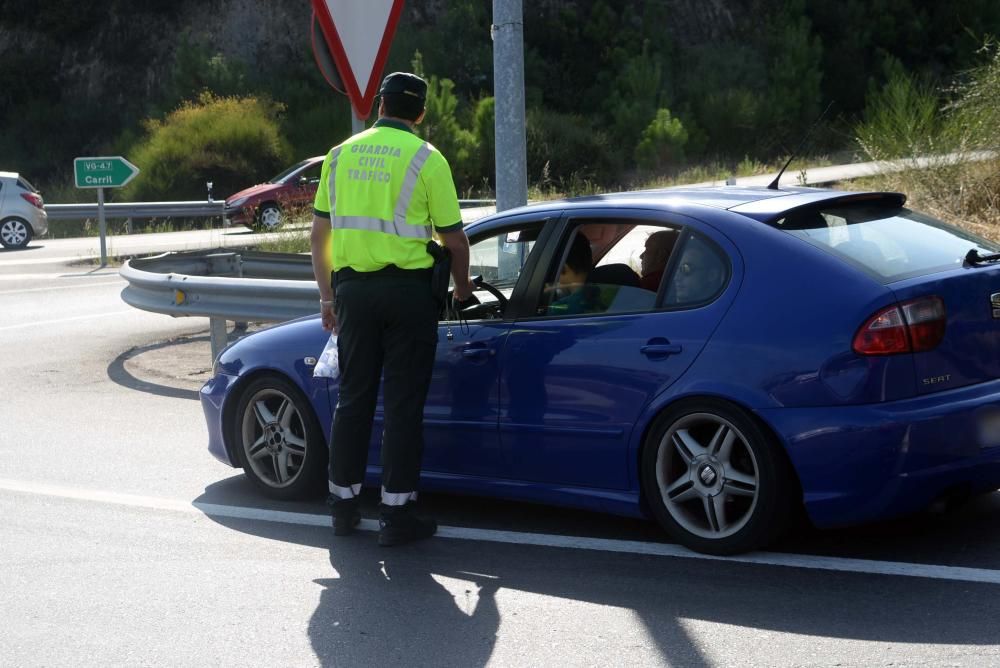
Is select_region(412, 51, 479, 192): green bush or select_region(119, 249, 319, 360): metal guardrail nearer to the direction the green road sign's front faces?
the metal guardrail

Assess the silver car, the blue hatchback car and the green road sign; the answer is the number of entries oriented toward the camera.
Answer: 1

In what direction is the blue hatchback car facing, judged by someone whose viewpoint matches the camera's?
facing away from the viewer and to the left of the viewer

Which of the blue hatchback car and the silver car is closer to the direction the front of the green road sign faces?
the blue hatchback car

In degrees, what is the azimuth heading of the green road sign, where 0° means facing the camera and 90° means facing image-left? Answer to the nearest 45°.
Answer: approximately 0°

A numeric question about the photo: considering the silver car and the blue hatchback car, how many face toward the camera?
0

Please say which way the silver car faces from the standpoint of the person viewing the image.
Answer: facing to the left of the viewer

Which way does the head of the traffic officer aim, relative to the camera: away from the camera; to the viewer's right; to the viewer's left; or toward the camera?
away from the camera

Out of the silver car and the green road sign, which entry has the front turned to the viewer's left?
the silver car
